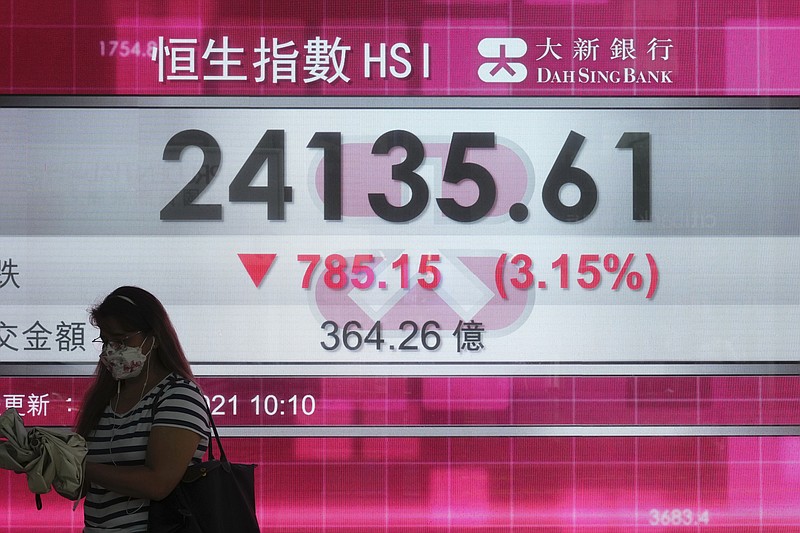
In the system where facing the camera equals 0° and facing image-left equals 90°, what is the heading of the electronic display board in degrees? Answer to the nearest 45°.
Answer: approximately 0°
